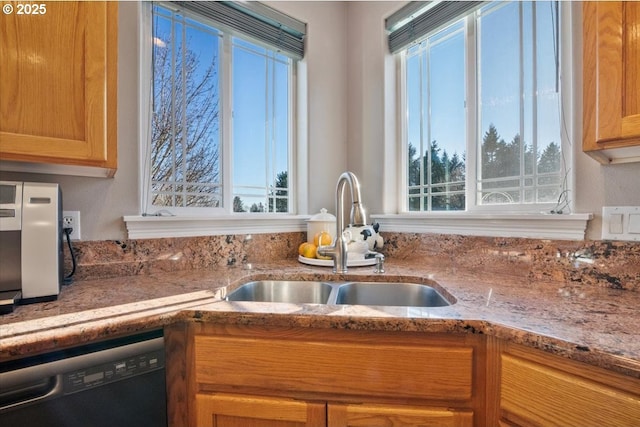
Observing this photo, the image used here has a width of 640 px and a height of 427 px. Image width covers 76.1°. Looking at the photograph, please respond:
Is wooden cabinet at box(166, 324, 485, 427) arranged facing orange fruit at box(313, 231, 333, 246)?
no

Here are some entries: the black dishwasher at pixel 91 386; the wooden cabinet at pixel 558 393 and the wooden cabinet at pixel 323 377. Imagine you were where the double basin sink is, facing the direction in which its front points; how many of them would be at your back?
0

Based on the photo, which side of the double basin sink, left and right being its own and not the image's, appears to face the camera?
front

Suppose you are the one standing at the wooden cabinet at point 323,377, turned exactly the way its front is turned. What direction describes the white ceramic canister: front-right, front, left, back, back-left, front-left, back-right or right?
back

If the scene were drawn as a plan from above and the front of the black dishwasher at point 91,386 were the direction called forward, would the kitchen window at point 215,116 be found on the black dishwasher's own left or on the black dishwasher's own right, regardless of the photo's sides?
on the black dishwasher's own left

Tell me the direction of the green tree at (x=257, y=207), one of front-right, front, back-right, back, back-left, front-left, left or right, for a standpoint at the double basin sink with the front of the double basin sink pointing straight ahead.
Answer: back-right

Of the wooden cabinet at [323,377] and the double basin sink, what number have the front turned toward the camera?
2

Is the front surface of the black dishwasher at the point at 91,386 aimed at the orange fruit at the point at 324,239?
no

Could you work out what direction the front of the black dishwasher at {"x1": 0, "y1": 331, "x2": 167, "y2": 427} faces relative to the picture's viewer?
facing the viewer and to the right of the viewer

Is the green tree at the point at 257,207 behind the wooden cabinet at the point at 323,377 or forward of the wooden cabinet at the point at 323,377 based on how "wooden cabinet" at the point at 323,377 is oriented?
behind

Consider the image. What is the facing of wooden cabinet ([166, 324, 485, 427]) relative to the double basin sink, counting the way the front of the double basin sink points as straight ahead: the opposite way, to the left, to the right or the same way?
the same way

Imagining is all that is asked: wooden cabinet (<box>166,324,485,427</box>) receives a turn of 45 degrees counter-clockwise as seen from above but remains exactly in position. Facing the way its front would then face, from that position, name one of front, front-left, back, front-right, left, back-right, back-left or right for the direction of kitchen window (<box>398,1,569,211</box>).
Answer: left
